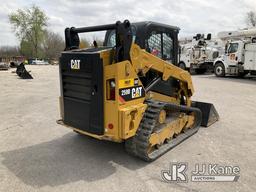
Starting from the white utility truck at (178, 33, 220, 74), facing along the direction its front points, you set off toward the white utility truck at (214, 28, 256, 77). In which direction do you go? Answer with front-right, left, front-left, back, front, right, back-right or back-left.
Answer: back
